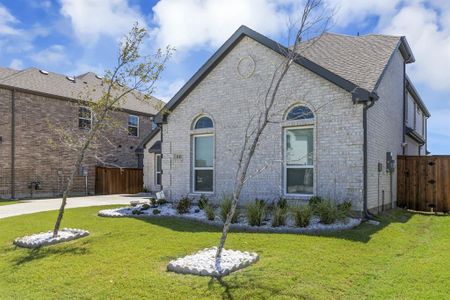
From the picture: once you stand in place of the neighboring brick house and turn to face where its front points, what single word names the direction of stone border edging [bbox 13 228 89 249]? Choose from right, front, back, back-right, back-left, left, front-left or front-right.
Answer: front-left

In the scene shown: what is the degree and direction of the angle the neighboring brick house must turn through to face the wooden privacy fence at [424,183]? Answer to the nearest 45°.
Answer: approximately 90° to its left

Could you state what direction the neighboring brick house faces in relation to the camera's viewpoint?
facing the viewer and to the left of the viewer

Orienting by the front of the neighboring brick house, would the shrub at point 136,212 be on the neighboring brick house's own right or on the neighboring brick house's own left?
on the neighboring brick house's own left

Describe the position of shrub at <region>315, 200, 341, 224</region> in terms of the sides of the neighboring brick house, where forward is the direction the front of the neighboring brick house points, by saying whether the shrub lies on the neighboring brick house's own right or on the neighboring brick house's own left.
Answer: on the neighboring brick house's own left

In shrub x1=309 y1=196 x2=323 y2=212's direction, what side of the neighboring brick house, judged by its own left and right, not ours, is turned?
left

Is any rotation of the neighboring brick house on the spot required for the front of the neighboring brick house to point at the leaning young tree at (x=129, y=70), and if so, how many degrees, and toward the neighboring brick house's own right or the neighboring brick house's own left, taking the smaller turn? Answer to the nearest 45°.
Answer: approximately 45° to the neighboring brick house's own left
